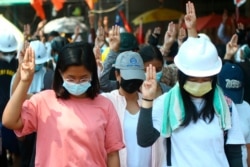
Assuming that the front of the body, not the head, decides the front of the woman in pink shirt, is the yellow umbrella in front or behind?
behind

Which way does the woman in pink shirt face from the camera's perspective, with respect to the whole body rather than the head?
toward the camera
